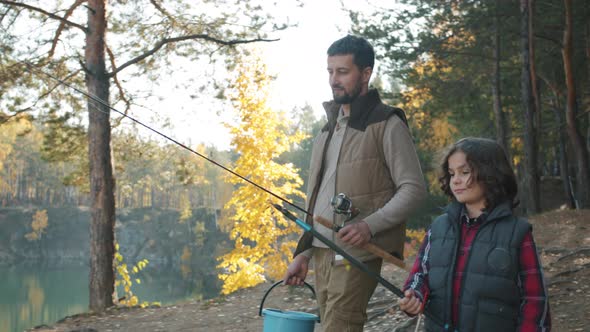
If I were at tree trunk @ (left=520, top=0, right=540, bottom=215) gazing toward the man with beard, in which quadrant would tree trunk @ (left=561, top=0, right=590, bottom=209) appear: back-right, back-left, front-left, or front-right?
back-left

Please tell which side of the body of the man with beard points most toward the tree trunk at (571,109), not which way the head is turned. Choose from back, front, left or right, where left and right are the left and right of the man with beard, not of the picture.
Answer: back

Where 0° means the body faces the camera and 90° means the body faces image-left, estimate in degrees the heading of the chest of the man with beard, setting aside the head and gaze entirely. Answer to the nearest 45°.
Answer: approximately 45°

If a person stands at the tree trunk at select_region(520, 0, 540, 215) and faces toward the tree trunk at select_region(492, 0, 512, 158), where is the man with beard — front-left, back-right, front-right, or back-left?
back-left

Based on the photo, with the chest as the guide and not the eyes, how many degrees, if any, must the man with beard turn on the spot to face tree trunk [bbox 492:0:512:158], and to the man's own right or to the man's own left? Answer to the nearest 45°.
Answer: approximately 135° to the man's own right

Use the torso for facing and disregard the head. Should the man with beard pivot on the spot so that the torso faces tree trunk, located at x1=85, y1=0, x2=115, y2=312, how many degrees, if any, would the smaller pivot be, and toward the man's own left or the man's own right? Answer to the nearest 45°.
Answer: approximately 90° to the man's own right
